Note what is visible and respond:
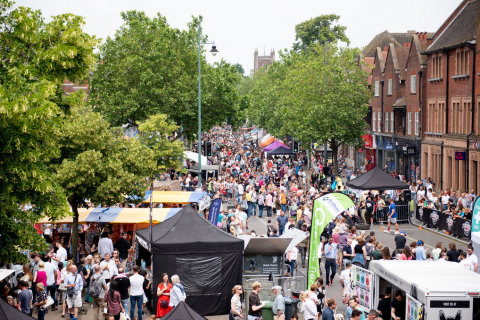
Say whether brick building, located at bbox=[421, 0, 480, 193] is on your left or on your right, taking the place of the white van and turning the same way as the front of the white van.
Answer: on your right

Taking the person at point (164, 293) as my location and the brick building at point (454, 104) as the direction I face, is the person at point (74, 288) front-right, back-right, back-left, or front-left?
back-left

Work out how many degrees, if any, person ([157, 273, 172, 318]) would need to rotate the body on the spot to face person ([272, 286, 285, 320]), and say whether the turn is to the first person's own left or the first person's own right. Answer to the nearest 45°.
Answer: approximately 45° to the first person's own left

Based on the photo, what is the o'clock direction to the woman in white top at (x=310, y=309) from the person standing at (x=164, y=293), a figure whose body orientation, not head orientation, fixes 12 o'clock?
The woman in white top is roughly at 10 o'clock from the person standing.
